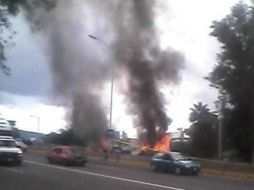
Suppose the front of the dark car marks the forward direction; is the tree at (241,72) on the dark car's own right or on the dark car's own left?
on the dark car's own left

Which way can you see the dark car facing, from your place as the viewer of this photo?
facing the viewer and to the right of the viewer

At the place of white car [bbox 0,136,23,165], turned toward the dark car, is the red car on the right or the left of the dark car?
left

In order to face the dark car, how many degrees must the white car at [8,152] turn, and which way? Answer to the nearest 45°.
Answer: approximately 45° to its left

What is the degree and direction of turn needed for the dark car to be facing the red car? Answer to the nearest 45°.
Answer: approximately 135° to its right

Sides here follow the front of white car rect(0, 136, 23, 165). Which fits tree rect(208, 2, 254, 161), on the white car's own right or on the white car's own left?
on the white car's own left

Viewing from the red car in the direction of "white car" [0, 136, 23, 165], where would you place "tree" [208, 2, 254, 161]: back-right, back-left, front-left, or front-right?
back-left
